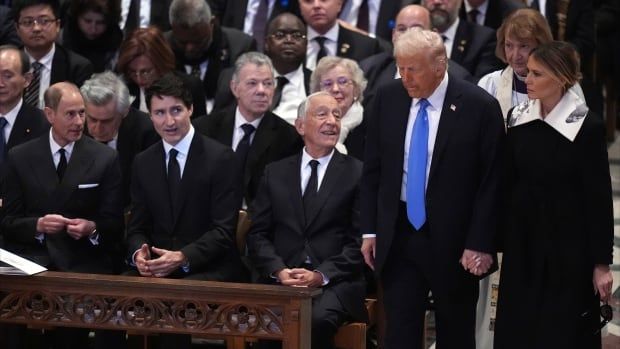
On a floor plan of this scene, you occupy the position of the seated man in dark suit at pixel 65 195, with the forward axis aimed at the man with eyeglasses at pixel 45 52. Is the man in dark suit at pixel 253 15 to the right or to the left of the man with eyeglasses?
right

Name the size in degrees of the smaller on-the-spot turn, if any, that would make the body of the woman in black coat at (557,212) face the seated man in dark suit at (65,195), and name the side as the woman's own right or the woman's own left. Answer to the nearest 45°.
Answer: approximately 45° to the woman's own right

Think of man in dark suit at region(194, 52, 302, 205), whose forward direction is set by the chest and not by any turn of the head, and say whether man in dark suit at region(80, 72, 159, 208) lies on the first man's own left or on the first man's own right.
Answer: on the first man's own right

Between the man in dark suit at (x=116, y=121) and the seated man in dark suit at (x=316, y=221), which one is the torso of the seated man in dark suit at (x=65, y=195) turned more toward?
the seated man in dark suit

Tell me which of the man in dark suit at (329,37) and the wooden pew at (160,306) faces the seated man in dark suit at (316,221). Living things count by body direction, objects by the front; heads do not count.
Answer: the man in dark suit

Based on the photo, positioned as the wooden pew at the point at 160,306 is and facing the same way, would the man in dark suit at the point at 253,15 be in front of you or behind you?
behind

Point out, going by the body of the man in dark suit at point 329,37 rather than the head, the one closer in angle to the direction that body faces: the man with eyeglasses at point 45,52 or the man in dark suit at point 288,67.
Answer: the man in dark suit

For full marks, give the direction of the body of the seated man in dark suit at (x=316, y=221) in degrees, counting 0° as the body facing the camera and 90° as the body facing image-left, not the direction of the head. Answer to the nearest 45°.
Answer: approximately 0°

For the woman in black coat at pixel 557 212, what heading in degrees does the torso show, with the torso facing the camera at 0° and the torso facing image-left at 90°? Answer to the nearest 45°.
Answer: approximately 45°

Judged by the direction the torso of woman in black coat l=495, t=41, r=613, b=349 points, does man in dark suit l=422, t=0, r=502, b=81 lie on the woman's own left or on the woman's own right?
on the woman's own right

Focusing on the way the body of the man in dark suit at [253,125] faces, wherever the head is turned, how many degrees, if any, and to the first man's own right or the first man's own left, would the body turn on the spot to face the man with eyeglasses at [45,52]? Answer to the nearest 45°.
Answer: approximately 135° to the first man's own right
